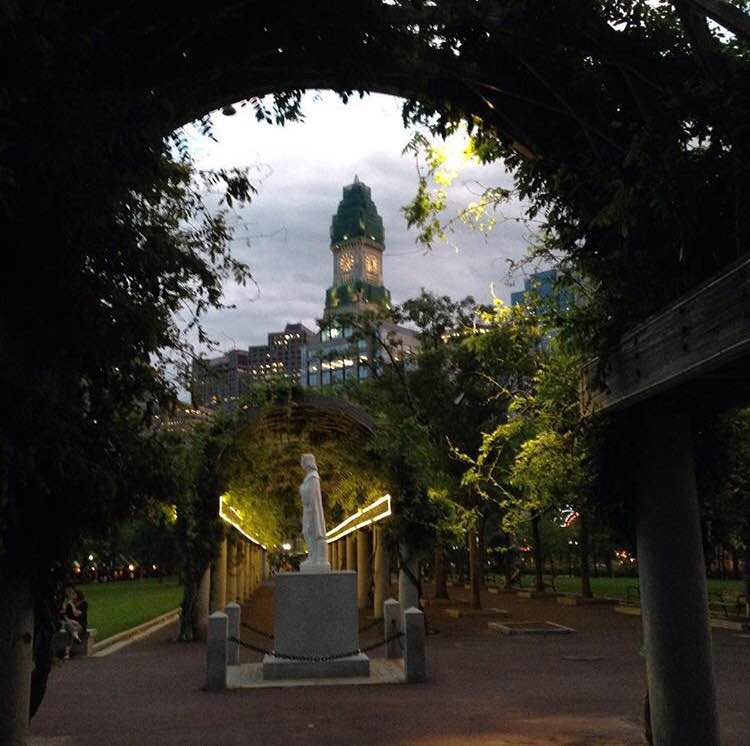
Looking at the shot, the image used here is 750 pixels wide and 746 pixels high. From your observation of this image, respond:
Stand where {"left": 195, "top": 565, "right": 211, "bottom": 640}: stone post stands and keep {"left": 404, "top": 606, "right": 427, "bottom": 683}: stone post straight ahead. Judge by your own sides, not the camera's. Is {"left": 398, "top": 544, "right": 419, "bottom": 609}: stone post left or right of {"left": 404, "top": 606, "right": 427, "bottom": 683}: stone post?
left

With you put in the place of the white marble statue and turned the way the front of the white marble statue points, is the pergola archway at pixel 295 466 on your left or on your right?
on your right

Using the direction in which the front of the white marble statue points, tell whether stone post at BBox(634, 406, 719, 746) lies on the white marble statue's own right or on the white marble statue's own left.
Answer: on the white marble statue's own left

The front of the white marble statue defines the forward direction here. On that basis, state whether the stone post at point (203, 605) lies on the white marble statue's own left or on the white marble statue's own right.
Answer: on the white marble statue's own right
